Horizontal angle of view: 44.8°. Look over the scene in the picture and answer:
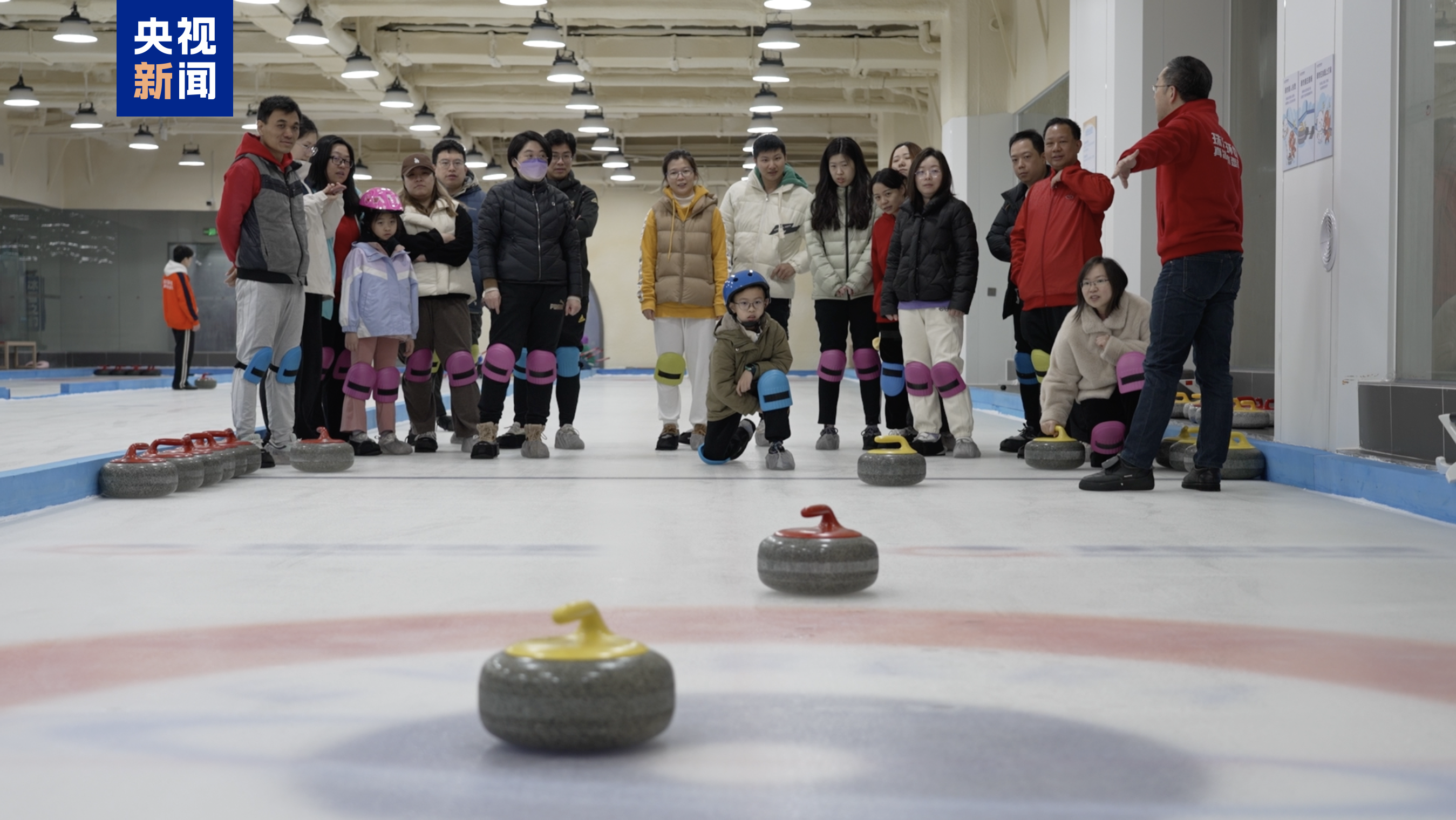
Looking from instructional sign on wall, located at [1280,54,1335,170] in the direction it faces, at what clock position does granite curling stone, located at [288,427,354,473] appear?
The granite curling stone is roughly at 1 o'clock from the instructional sign on wall.

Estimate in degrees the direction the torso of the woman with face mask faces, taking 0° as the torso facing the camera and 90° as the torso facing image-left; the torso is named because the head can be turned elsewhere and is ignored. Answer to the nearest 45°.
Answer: approximately 0°

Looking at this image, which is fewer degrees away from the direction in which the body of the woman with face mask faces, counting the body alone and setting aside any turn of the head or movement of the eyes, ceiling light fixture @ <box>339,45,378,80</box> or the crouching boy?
the crouching boy

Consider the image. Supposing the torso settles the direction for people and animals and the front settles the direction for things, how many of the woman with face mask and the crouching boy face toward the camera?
2

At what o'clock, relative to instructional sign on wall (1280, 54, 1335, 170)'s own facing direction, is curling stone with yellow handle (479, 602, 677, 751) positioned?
The curling stone with yellow handle is roughly at 11 o'clock from the instructional sign on wall.

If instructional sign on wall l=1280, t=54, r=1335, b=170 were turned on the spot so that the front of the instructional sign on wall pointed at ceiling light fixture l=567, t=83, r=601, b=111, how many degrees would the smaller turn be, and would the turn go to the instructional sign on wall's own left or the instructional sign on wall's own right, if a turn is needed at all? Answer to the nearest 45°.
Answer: approximately 90° to the instructional sign on wall's own right

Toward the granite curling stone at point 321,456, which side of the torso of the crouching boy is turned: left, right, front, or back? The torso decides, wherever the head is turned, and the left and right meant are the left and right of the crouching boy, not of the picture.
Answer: right

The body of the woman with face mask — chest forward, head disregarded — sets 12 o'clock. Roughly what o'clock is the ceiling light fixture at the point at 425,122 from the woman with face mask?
The ceiling light fixture is roughly at 6 o'clock from the woman with face mask.
